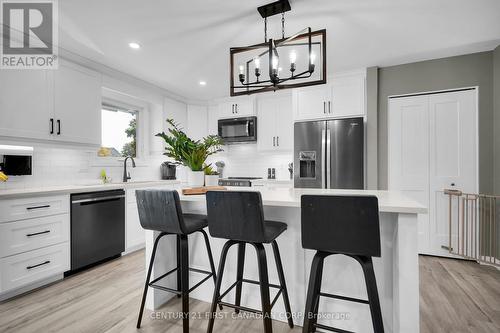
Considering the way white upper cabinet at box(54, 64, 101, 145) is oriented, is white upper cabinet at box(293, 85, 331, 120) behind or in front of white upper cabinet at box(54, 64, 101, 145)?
in front

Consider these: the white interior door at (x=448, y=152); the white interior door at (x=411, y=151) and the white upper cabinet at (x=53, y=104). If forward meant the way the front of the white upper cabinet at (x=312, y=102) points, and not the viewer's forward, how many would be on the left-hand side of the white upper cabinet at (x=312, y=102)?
2

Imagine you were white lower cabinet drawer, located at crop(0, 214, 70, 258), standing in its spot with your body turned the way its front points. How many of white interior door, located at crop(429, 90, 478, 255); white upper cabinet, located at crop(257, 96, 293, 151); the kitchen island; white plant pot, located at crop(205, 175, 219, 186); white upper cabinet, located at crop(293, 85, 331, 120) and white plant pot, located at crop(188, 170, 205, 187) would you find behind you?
0

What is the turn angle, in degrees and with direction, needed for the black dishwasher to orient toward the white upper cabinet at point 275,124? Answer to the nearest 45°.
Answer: approximately 45° to its left

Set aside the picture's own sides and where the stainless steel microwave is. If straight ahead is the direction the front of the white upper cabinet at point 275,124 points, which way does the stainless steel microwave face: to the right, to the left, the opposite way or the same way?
the same way

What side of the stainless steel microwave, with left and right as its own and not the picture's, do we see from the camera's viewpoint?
front

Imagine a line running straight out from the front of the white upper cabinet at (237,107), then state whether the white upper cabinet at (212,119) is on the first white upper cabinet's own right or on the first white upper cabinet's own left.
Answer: on the first white upper cabinet's own right

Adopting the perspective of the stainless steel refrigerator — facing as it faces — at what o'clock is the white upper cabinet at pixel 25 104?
The white upper cabinet is roughly at 2 o'clock from the stainless steel refrigerator.

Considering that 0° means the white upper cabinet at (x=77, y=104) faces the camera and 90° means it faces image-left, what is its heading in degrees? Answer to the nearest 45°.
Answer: approximately 315°

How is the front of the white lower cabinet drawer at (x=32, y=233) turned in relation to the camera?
facing the viewer and to the right of the viewer

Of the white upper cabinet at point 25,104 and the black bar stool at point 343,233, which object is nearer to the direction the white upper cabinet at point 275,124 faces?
the black bar stool

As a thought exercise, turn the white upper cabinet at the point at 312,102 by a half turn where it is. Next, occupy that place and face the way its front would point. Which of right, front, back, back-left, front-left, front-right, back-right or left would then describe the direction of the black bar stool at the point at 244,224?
back

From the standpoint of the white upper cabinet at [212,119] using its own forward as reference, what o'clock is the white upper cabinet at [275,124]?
the white upper cabinet at [275,124] is roughly at 10 o'clock from the white upper cabinet at [212,119].

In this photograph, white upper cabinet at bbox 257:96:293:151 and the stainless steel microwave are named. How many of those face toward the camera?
2

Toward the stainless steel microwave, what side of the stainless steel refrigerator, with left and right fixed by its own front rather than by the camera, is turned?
right

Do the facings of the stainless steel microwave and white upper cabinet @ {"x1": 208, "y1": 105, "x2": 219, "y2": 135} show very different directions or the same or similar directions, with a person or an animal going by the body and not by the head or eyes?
same or similar directions

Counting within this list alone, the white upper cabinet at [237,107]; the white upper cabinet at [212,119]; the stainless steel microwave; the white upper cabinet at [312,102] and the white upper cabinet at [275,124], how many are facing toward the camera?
5

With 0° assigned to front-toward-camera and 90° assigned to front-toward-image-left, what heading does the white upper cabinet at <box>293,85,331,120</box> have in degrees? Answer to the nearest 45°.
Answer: approximately 0°

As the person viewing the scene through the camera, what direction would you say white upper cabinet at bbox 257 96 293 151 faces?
facing the viewer

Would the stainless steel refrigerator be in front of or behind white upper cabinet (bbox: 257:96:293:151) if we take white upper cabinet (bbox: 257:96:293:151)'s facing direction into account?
in front

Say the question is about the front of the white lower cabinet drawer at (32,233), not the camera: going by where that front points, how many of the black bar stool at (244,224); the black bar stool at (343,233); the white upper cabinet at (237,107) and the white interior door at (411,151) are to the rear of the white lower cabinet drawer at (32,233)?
0
